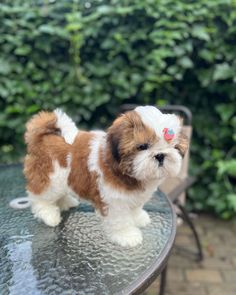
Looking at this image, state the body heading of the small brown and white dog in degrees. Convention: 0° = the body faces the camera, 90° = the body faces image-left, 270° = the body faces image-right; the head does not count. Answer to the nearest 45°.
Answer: approximately 315°
